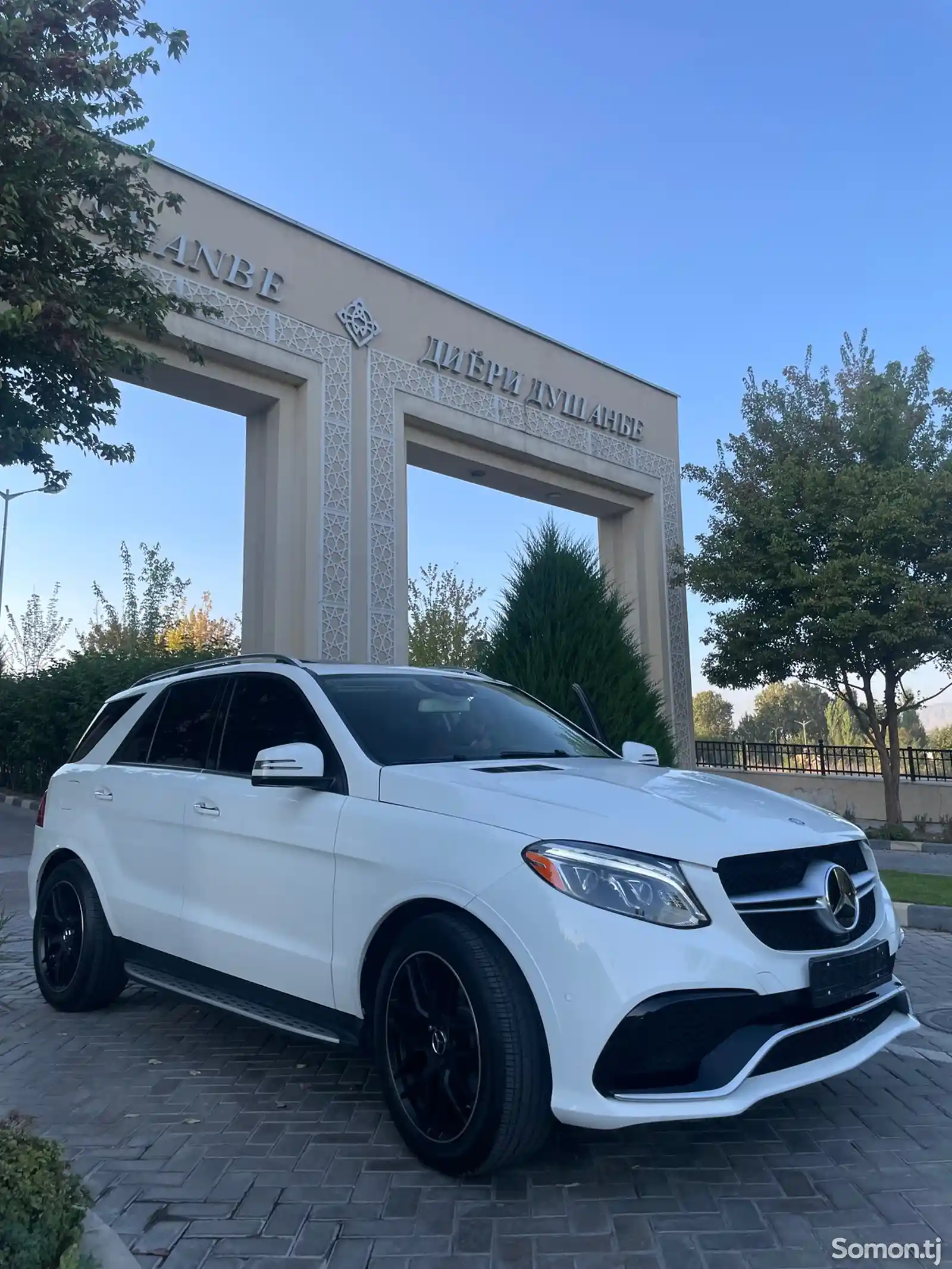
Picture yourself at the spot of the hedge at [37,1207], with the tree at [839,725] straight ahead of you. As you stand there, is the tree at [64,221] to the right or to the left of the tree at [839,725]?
left

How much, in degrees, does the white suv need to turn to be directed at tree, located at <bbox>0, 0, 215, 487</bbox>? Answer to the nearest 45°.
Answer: approximately 180°

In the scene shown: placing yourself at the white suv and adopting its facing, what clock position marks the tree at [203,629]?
The tree is roughly at 7 o'clock from the white suv.

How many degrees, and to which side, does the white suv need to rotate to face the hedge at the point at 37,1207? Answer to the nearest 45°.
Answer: approximately 90° to its right

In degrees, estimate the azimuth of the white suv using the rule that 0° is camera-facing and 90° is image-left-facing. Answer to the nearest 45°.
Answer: approximately 315°
